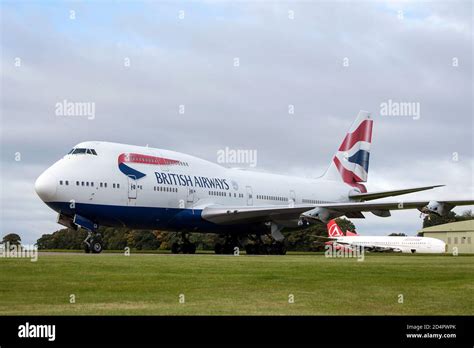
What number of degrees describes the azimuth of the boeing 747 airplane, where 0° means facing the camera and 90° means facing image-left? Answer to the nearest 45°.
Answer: approximately 45°
